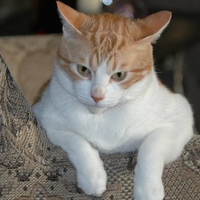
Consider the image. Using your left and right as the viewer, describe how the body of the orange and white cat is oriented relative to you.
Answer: facing the viewer
